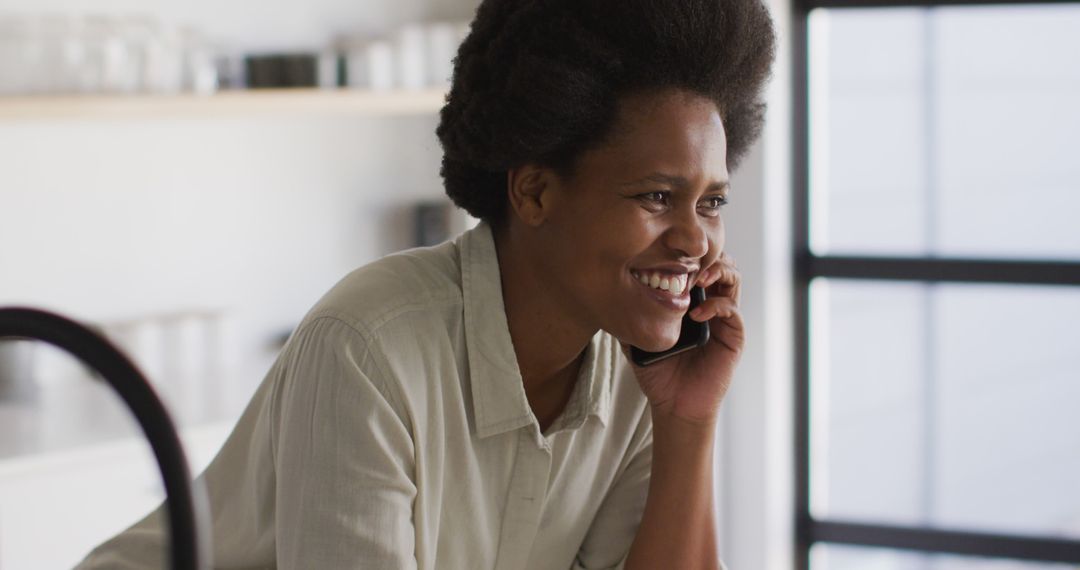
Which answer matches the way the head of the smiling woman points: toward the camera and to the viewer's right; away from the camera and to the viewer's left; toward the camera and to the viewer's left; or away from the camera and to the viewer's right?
toward the camera and to the viewer's right

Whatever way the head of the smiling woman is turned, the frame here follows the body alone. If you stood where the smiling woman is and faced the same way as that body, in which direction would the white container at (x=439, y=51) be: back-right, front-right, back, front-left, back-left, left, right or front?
back-left

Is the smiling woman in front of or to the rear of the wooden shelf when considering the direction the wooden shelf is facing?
in front

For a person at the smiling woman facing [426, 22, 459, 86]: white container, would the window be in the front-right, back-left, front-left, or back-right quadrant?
front-right

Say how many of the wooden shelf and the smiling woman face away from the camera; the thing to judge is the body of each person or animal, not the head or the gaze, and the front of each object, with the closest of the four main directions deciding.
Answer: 0

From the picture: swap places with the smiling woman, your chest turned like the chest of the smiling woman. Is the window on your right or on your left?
on your left

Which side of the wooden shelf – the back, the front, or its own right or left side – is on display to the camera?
front

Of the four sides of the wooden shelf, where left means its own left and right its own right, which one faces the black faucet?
front

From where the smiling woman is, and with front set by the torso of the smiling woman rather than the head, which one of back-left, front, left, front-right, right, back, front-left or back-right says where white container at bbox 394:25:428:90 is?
back-left

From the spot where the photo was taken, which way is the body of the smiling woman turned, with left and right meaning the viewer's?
facing the viewer and to the right of the viewer
